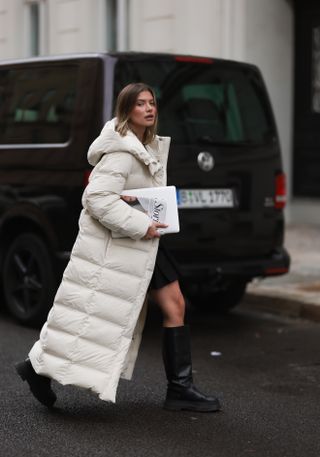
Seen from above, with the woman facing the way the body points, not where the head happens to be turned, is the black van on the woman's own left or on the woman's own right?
on the woman's own left

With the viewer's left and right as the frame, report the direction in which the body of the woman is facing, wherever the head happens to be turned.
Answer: facing to the right of the viewer

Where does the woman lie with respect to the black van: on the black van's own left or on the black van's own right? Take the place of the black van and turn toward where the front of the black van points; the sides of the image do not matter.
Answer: on the black van's own left

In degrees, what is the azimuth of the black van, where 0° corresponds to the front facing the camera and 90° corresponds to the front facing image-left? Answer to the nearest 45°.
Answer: approximately 135°
